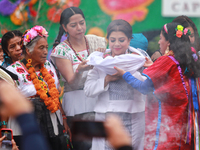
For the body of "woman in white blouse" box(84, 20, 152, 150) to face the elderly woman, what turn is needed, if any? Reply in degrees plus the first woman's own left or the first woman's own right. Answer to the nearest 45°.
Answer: approximately 90° to the first woman's own right

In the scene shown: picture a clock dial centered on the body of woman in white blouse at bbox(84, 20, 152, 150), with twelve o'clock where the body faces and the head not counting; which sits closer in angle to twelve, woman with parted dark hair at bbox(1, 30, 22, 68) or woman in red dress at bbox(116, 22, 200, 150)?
the woman in red dress

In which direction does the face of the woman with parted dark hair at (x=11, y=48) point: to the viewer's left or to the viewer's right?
to the viewer's right

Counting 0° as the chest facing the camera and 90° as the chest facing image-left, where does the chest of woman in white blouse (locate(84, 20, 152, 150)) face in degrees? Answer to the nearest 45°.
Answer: approximately 0°

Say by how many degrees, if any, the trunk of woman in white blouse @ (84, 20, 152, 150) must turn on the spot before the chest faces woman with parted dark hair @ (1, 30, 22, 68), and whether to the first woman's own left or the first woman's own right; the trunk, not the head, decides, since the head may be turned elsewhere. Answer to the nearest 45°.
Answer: approximately 135° to the first woman's own right

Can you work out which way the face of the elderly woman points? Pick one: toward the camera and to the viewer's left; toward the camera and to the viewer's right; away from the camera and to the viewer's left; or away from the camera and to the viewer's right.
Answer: toward the camera and to the viewer's right

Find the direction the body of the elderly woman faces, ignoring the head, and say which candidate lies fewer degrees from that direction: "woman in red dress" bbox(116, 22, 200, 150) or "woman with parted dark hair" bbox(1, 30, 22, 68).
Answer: the woman in red dress

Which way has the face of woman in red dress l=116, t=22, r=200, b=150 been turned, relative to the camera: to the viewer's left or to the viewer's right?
to the viewer's left

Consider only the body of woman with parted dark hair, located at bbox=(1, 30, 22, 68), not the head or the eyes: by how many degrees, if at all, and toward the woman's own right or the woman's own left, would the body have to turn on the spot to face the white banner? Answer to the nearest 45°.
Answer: approximately 45° to the woman's own left
